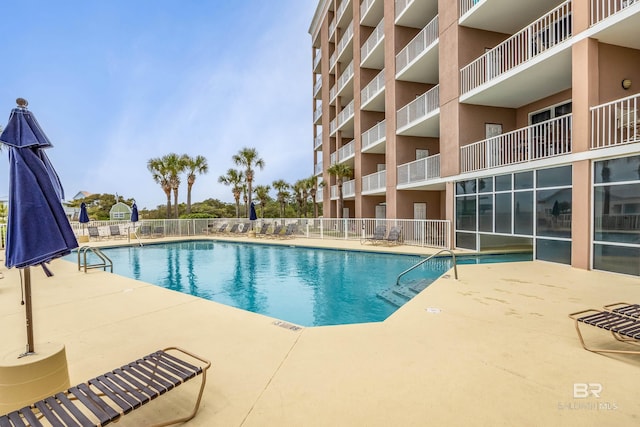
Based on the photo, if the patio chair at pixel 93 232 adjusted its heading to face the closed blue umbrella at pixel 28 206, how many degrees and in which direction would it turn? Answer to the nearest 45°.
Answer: approximately 45° to its right

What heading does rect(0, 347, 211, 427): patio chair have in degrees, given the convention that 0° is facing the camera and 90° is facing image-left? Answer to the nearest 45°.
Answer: approximately 225°

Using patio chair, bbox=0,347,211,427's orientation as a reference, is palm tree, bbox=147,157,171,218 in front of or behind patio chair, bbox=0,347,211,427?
in front

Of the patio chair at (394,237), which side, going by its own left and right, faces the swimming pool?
front

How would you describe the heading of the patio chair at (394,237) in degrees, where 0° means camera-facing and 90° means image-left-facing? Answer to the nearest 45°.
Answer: approximately 45°

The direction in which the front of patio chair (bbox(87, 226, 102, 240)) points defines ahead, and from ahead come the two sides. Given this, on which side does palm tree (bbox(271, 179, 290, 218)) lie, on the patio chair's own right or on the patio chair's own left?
on the patio chair's own left

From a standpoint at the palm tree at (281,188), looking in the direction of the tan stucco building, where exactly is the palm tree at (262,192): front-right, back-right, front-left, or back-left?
back-right

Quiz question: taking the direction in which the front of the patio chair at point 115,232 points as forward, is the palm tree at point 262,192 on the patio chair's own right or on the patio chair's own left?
on the patio chair's own left

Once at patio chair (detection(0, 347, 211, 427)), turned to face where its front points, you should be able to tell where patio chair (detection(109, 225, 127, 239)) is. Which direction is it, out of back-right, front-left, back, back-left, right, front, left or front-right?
front-left

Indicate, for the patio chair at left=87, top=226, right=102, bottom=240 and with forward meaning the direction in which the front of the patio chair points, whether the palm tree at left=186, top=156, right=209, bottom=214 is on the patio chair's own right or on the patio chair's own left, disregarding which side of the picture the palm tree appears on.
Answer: on the patio chair's own left

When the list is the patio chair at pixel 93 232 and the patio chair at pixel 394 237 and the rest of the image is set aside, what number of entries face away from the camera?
0

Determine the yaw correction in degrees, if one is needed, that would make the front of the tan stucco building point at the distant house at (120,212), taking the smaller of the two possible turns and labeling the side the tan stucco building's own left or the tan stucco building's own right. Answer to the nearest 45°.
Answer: approximately 45° to the tan stucco building's own right

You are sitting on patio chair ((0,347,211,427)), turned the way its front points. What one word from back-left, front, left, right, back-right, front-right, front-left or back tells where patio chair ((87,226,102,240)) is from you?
front-left

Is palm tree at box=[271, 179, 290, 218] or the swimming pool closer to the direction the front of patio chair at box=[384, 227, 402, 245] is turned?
the swimming pool

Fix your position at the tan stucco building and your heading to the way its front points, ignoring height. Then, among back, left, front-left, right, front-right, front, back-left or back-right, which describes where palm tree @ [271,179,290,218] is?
right
